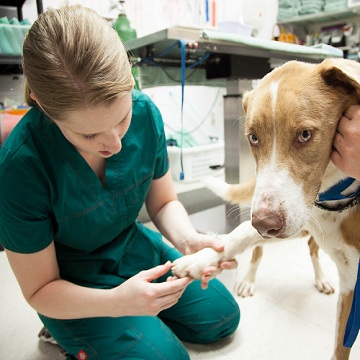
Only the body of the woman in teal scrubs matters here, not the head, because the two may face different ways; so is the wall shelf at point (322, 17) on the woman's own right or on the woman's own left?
on the woman's own left

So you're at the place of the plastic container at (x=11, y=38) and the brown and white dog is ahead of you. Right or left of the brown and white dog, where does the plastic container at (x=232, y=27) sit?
left

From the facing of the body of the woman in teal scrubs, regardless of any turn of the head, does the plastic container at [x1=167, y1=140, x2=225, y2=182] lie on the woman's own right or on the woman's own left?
on the woman's own left

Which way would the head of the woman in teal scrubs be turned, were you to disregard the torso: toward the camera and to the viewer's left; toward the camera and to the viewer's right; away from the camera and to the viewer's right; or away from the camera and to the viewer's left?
toward the camera and to the viewer's right

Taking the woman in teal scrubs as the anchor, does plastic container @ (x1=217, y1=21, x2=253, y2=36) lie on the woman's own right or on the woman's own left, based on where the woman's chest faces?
on the woman's own left

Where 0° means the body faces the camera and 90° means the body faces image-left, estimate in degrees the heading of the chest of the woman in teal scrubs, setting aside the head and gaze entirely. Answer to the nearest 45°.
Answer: approximately 315°

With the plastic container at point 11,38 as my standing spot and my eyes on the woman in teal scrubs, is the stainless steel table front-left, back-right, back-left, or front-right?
front-left
